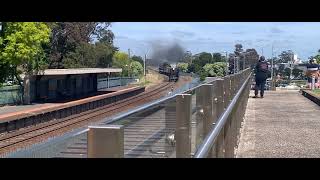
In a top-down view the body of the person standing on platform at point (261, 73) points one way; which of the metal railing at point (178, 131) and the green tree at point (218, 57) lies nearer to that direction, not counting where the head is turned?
the green tree

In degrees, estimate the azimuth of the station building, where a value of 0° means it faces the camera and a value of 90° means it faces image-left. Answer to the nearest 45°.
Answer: approximately 315°

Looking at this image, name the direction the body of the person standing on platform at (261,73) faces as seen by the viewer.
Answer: away from the camera

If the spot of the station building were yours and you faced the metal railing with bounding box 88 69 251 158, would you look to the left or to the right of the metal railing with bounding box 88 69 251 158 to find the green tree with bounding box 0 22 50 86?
right

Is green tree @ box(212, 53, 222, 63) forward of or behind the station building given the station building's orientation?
forward

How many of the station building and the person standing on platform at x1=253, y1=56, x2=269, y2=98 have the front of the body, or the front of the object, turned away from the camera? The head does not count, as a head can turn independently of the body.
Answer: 1

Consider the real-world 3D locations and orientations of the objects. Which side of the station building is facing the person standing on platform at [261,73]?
front

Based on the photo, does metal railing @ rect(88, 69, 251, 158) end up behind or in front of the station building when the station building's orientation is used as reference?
in front

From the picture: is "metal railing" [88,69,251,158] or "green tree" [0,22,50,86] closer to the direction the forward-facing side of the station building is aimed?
the metal railing

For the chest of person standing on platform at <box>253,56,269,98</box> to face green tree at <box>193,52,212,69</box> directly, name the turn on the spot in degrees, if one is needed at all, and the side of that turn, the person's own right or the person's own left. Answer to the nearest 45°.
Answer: approximately 45° to the person's own left

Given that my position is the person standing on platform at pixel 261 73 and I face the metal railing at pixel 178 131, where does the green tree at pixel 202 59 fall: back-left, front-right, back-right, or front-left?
back-right

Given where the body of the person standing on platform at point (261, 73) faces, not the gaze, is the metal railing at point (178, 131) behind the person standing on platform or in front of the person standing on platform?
behind

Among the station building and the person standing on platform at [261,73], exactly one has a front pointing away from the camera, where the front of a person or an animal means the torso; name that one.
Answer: the person standing on platform
